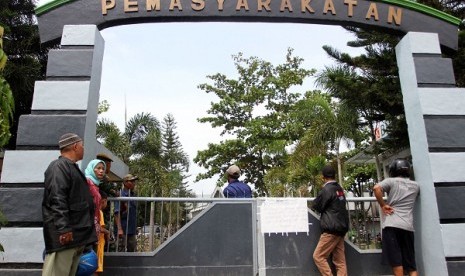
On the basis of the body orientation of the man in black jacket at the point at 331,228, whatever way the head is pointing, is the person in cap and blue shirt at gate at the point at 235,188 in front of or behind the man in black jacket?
in front

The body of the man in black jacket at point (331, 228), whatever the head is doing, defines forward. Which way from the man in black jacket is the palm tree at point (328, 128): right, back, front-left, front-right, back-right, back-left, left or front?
front-right

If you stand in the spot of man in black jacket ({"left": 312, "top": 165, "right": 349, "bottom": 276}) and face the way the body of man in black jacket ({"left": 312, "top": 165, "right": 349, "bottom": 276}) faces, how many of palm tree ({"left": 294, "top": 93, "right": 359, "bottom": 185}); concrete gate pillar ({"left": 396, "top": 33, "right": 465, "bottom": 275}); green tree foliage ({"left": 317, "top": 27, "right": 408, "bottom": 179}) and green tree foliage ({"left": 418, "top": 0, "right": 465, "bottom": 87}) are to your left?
0

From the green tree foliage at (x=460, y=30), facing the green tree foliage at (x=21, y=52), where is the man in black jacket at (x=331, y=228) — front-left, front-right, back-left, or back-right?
front-left

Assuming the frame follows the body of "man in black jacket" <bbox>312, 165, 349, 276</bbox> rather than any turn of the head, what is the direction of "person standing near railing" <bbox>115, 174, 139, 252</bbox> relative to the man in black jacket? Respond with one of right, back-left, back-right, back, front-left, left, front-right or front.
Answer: front-left

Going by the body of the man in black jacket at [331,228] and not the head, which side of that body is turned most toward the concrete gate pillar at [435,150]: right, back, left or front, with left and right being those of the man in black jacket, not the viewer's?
right

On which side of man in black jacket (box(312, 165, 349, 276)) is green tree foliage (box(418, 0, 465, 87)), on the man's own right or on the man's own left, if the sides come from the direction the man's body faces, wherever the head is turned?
on the man's own right

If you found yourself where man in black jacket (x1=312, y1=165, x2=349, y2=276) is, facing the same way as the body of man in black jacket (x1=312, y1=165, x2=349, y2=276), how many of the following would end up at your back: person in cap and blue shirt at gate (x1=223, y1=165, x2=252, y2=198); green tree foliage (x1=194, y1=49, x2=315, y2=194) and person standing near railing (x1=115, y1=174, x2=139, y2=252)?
0

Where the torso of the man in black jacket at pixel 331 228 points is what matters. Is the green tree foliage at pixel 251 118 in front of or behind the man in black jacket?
in front

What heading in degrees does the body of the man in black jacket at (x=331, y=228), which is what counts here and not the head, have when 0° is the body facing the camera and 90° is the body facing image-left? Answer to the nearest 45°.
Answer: approximately 135°

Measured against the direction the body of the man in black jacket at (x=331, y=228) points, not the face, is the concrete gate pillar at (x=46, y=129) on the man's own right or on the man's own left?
on the man's own left

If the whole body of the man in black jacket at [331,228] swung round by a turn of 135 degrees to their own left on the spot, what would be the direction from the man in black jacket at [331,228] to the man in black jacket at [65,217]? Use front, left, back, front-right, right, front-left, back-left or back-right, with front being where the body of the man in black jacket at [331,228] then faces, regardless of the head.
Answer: front-right
